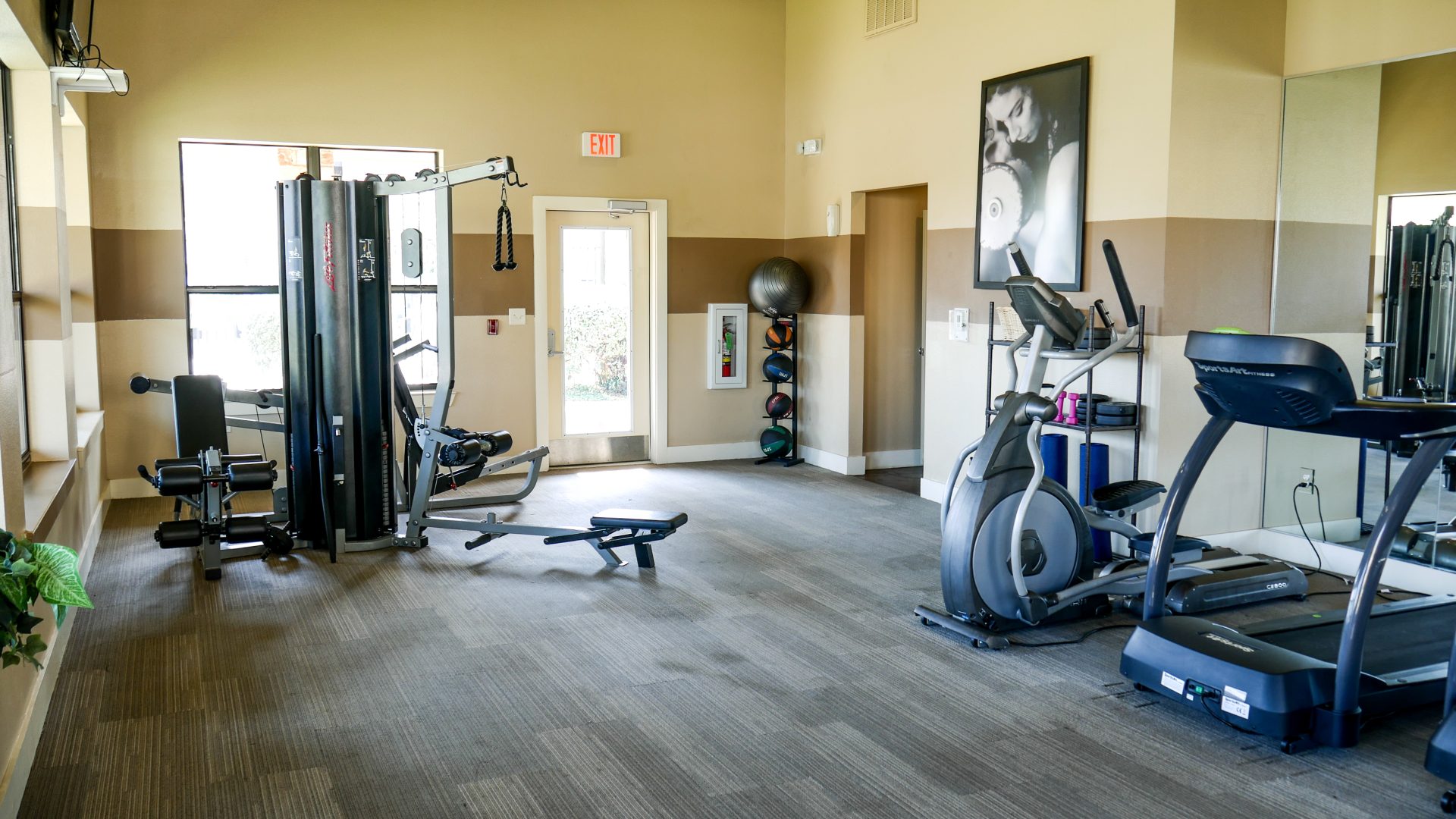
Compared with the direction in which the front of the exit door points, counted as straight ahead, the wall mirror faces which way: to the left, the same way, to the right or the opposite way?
to the right

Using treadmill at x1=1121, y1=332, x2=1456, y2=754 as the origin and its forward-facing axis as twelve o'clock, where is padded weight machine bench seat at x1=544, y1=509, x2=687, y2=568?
The padded weight machine bench seat is roughly at 2 o'clock from the treadmill.

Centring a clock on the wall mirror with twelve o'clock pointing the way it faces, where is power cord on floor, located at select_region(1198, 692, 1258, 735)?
The power cord on floor is roughly at 11 o'clock from the wall mirror.

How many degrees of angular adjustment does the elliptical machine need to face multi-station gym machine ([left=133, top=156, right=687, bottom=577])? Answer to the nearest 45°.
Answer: approximately 45° to its right

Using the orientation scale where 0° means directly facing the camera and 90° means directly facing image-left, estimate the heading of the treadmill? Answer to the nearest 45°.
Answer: approximately 45°

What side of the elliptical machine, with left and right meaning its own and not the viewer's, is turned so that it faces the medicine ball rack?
right
